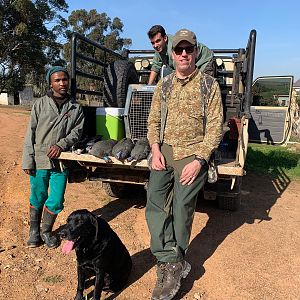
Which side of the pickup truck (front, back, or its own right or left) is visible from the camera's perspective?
back

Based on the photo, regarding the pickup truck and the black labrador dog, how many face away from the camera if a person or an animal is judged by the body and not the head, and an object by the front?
1

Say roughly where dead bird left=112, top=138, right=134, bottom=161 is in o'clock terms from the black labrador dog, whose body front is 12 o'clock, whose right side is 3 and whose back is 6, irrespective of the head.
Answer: The dead bird is roughly at 5 o'clock from the black labrador dog.

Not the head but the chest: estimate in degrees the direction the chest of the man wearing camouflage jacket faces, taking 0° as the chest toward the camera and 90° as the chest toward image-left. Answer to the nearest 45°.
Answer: approximately 0°

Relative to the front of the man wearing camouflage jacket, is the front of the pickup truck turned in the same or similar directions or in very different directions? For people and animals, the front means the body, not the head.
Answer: very different directions

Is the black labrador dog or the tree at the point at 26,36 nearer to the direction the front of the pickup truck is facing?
the tree
